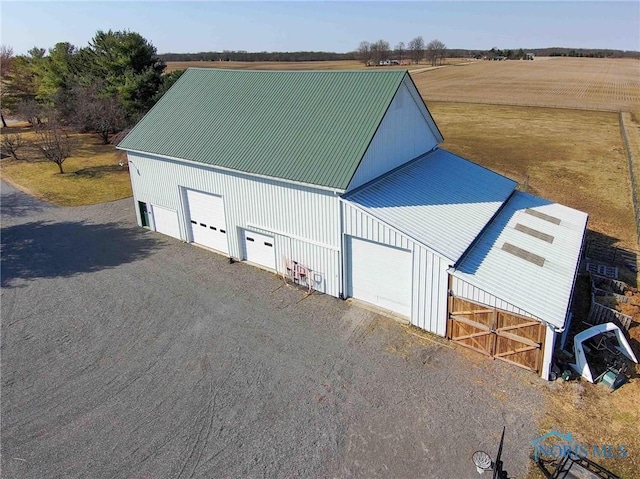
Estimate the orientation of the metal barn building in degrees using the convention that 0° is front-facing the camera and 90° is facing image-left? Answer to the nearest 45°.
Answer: approximately 45°

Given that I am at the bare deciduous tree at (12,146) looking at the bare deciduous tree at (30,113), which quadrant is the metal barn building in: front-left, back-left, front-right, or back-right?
back-right

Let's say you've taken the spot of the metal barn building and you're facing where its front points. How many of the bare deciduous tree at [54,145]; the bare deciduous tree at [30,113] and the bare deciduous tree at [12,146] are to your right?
3

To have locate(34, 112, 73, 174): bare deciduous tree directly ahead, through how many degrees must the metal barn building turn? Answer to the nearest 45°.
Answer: approximately 90° to its right

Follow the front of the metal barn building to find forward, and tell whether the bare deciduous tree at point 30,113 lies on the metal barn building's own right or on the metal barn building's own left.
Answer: on the metal barn building's own right

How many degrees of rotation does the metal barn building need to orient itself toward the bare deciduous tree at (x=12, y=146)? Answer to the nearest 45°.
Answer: approximately 90° to its right
